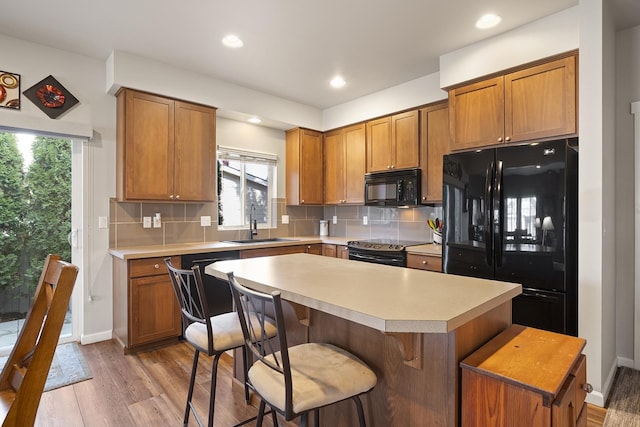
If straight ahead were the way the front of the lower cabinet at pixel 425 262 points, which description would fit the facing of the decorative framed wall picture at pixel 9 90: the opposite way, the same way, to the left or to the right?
to the left

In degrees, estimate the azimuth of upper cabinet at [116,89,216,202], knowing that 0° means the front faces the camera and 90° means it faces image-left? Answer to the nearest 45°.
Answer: approximately 315°

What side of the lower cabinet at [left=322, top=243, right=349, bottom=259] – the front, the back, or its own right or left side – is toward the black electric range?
left

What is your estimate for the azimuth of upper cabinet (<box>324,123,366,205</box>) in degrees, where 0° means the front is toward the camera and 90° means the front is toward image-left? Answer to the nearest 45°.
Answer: approximately 45°

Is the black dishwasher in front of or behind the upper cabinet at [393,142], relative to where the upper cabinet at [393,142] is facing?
in front

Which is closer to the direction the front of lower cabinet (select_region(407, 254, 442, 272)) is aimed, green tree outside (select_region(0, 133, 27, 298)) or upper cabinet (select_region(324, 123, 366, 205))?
the green tree outside

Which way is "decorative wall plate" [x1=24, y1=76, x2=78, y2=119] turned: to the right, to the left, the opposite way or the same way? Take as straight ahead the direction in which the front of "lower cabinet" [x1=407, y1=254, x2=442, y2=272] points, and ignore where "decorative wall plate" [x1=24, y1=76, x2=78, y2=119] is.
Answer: to the left
